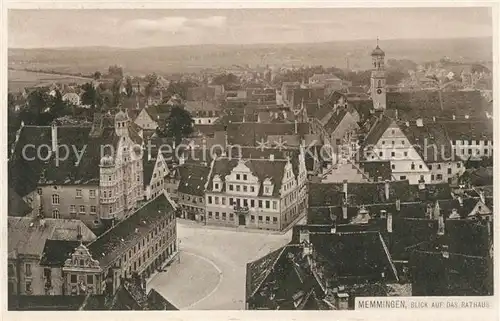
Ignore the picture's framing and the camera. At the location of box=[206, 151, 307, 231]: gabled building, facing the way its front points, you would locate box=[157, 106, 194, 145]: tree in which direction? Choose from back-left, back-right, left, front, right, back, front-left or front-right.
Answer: right

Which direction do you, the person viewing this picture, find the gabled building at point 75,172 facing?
facing the viewer and to the right of the viewer

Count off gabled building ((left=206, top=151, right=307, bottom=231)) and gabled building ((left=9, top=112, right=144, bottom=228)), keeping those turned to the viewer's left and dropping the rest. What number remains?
0

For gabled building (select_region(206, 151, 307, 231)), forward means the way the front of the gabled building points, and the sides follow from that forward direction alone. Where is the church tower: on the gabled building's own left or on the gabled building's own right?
on the gabled building's own left

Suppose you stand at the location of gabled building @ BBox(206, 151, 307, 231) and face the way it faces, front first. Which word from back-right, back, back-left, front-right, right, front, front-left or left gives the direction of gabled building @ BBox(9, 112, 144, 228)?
right

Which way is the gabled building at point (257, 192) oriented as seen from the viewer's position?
toward the camera

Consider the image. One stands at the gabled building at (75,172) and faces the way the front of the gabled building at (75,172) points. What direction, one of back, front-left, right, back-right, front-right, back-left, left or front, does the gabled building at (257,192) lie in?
front-left
